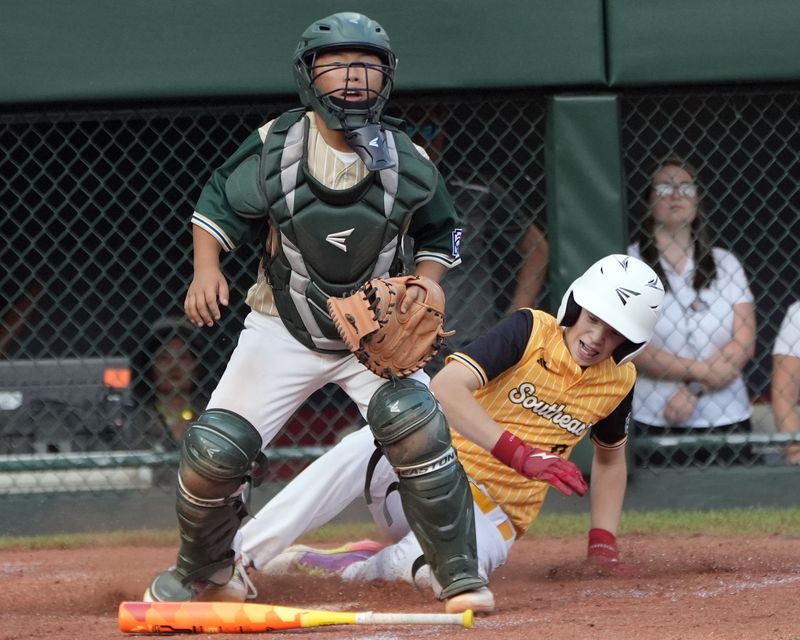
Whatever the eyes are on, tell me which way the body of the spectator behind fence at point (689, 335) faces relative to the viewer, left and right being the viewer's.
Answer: facing the viewer

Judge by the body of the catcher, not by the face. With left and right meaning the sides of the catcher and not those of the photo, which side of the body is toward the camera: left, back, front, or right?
front

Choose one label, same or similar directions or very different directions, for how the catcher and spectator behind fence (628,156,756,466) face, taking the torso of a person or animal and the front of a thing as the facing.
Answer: same or similar directions

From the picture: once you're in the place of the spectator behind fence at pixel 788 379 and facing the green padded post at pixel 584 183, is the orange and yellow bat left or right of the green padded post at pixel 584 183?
left

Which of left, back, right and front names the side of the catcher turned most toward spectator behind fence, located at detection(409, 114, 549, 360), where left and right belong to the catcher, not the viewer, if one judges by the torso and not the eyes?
back

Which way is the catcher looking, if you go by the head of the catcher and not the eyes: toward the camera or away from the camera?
toward the camera

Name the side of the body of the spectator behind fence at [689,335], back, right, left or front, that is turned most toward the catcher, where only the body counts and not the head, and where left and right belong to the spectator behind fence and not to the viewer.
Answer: front

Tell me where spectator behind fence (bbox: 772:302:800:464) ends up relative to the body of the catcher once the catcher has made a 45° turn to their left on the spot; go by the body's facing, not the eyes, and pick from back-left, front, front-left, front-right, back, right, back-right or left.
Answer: left

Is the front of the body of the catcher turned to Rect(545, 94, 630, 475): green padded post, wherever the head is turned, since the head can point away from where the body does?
no

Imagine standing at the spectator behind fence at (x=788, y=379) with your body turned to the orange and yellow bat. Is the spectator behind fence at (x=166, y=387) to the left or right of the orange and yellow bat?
right

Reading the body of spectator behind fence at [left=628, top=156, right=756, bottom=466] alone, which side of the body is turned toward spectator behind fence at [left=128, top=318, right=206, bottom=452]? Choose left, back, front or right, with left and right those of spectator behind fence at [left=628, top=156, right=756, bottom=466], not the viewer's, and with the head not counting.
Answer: right

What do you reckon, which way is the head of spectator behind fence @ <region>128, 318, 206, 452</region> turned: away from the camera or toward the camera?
toward the camera

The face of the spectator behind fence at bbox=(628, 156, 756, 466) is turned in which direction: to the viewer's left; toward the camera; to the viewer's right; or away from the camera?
toward the camera
